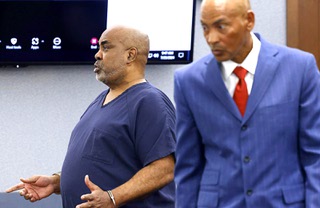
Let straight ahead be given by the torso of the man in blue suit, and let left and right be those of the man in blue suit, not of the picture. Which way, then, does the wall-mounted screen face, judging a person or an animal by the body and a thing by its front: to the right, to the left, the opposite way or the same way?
the same way

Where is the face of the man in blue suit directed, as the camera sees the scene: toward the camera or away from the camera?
toward the camera

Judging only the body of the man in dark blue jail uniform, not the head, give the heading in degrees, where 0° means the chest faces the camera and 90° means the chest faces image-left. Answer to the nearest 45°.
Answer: approximately 45°

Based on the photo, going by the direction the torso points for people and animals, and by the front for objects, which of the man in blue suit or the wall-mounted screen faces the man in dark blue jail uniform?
the wall-mounted screen

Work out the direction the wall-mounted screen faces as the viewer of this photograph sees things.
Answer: facing the viewer

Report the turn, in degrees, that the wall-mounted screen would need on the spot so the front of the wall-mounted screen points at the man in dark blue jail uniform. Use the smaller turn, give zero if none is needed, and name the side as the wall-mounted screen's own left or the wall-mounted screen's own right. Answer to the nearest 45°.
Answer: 0° — it already faces them

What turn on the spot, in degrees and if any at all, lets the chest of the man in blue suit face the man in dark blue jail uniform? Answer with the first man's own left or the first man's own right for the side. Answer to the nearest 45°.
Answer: approximately 135° to the first man's own right

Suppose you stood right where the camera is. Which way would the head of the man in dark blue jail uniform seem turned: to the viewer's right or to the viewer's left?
to the viewer's left

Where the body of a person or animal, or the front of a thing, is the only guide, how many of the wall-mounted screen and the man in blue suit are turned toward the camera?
2

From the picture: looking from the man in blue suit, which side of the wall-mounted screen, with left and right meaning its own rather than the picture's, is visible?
front

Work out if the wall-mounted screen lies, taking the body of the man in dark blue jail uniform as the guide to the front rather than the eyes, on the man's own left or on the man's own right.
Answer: on the man's own right
